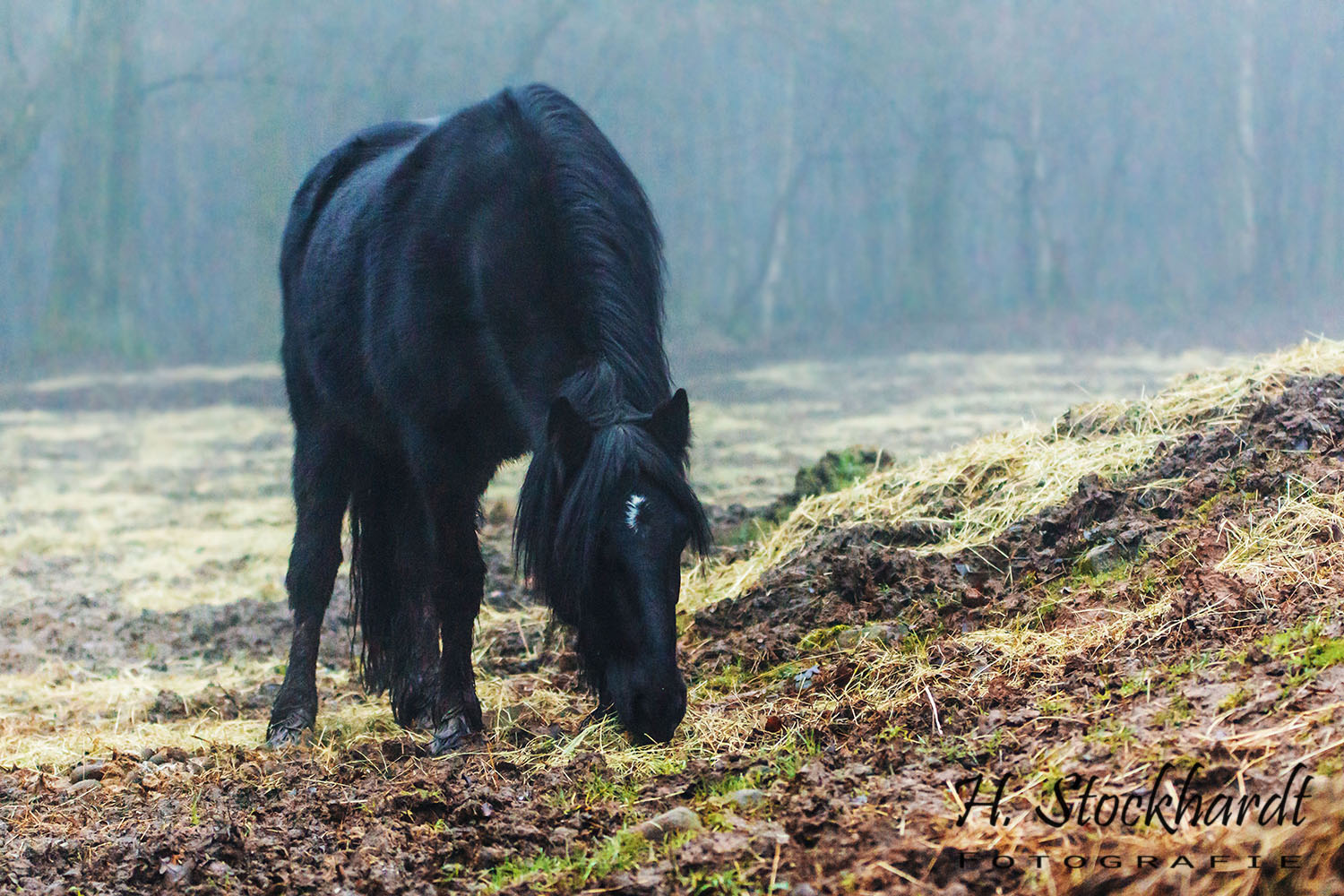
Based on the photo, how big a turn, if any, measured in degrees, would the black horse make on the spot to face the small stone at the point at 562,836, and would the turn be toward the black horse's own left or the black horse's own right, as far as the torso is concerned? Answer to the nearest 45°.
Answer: approximately 45° to the black horse's own right

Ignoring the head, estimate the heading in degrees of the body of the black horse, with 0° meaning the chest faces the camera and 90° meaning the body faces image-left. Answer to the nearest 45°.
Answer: approximately 315°

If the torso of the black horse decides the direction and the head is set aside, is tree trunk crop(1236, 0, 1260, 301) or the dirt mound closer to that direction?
the dirt mound

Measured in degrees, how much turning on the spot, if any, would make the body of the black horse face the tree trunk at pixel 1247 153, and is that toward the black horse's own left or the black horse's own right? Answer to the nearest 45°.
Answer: approximately 90° to the black horse's own left

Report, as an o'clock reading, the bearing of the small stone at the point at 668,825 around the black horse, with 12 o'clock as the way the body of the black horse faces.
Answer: The small stone is roughly at 1 o'clock from the black horse.

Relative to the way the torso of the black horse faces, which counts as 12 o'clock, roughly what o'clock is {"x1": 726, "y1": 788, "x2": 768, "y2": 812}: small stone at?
The small stone is roughly at 1 o'clock from the black horse.
